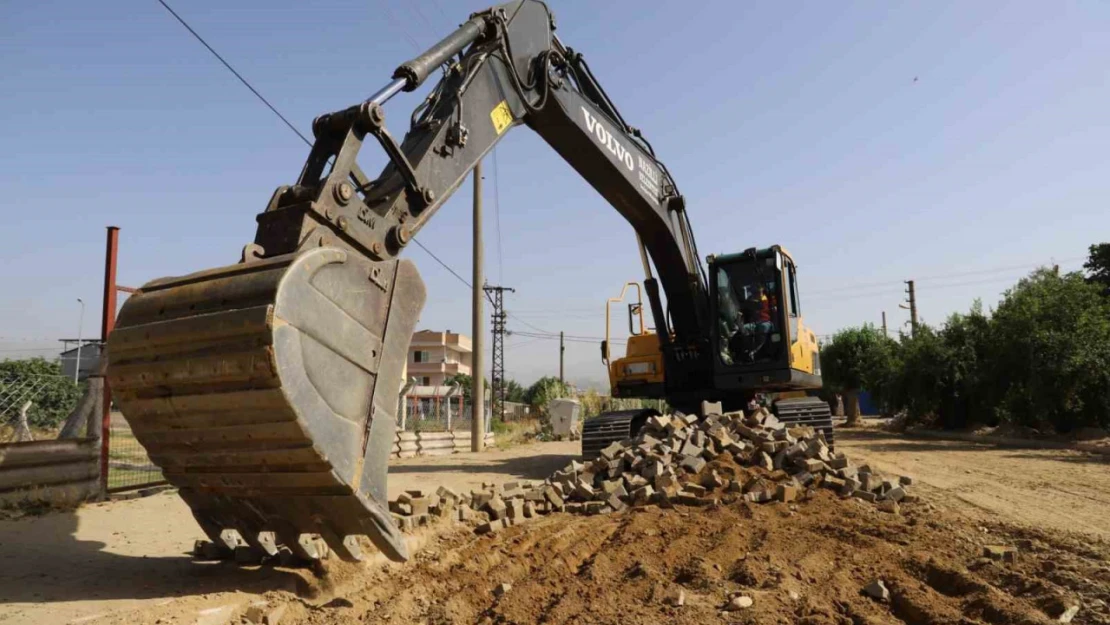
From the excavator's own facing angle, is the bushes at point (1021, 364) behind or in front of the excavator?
behind

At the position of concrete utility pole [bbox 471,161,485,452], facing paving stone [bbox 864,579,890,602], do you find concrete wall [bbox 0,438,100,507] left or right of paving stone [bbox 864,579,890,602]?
right

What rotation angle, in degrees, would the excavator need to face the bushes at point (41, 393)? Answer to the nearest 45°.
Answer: approximately 90° to its right

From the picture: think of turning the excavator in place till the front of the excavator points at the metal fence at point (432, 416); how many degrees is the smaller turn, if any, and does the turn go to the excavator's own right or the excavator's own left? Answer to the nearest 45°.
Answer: approximately 135° to the excavator's own right

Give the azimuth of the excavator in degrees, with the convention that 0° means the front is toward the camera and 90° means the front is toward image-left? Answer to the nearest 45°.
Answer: approximately 45°
